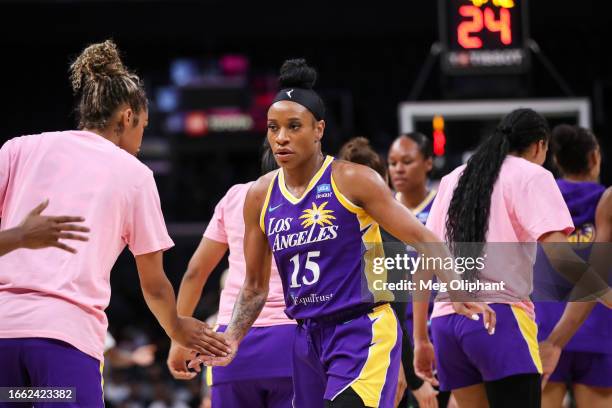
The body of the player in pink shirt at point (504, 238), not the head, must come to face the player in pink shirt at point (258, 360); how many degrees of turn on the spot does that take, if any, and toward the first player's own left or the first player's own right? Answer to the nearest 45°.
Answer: approximately 135° to the first player's own left

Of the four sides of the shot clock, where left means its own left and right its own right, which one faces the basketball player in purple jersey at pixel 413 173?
front

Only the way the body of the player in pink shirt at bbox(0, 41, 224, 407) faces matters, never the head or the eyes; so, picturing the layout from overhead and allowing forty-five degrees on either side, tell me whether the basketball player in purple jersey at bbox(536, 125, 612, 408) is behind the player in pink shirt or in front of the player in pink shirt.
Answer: in front

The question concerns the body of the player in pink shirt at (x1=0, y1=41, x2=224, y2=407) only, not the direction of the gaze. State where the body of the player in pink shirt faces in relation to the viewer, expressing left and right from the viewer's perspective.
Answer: facing away from the viewer and to the right of the viewer

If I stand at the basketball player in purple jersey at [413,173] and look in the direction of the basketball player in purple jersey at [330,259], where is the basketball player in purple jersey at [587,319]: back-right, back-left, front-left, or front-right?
front-left

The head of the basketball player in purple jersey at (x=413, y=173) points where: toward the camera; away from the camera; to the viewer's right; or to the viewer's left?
toward the camera

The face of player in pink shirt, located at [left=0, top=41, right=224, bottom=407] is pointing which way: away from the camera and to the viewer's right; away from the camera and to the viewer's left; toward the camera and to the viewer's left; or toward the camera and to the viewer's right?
away from the camera and to the viewer's right

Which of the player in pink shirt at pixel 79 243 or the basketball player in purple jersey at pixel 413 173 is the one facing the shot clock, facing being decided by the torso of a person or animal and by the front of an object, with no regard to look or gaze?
the player in pink shirt

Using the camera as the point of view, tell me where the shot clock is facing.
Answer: facing the viewer

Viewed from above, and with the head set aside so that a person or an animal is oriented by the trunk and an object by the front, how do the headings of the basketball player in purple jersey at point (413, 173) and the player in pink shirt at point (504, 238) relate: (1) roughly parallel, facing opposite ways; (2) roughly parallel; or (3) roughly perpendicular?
roughly parallel, facing opposite ways

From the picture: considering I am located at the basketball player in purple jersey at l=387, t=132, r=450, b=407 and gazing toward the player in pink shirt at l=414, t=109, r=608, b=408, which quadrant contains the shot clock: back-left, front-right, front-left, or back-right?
back-left

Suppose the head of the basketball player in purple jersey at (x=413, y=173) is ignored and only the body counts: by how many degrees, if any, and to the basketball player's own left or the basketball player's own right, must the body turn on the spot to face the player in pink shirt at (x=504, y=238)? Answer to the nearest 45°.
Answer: approximately 45° to the basketball player's own left

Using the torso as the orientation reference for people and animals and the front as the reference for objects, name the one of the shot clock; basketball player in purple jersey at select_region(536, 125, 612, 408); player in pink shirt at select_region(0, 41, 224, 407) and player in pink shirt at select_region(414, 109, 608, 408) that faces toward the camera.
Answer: the shot clock

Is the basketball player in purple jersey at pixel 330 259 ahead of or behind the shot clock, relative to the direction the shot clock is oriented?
ahead

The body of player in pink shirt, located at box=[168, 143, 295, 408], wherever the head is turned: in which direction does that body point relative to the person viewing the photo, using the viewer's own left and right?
facing away from the viewer

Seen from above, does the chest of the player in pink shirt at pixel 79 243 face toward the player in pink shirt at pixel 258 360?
yes

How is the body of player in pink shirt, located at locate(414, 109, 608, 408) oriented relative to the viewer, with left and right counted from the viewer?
facing away from the viewer and to the right of the viewer

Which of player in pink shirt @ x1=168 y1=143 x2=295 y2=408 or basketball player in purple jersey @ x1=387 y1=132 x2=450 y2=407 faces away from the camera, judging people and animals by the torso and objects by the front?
the player in pink shirt
